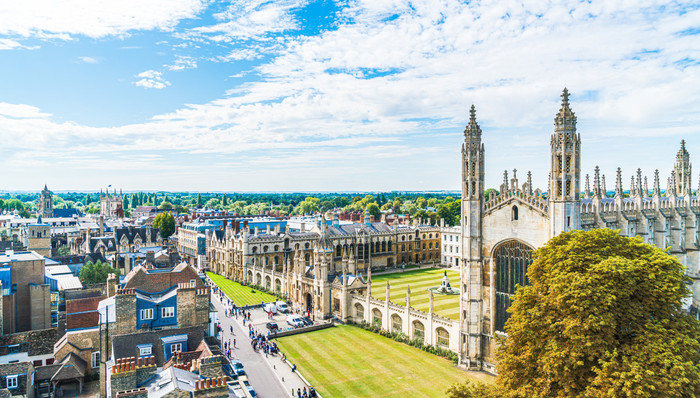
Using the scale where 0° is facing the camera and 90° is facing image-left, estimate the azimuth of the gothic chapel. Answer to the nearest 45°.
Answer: approximately 45°

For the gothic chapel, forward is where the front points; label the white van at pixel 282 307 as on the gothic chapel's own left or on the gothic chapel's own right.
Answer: on the gothic chapel's own right

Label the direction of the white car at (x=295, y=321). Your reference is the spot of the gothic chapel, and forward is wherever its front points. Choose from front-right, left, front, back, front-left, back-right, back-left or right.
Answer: front-right

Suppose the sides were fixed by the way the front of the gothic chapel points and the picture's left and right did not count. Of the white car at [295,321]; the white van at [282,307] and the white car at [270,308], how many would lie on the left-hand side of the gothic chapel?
0

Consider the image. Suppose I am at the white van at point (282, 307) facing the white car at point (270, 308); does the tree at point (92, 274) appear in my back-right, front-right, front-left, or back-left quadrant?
front-right

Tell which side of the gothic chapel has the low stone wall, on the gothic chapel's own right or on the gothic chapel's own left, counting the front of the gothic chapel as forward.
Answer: on the gothic chapel's own right

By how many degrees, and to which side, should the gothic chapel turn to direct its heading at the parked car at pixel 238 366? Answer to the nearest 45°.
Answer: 0° — it already faces it

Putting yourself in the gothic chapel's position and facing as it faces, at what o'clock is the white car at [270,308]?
The white car is roughly at 2 o'clock from the gothic chapel.

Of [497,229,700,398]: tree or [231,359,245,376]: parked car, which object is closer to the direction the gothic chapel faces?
the parked car

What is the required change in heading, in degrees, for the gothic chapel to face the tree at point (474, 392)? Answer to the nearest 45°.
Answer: approximately 45° to its left

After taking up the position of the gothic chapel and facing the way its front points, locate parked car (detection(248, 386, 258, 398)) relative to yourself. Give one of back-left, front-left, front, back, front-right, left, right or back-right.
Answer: front

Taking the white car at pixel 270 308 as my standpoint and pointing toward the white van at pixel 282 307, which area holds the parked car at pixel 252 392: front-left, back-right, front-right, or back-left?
back-right

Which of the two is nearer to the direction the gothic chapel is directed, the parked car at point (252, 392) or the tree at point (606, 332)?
the parked car

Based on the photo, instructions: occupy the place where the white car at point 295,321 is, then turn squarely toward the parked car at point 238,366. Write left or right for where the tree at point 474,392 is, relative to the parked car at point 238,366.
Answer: left

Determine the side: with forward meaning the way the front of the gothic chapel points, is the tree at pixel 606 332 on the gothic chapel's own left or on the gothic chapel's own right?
on the gothic chapel's own left

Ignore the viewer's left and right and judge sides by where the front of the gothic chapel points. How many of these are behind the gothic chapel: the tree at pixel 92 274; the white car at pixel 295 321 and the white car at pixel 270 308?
0
